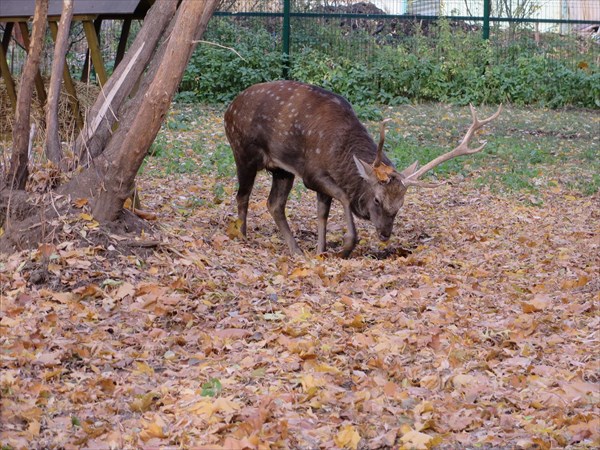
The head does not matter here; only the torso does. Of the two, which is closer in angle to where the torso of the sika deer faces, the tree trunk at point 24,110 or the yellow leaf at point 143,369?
the yellow leaf

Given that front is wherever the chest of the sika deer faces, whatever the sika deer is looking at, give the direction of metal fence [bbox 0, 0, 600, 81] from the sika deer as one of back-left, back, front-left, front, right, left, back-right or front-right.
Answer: back-left

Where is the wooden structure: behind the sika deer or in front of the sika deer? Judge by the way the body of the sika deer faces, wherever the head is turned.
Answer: behind

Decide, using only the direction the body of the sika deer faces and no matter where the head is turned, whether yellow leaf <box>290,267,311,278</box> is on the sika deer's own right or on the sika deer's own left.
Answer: on the sika deer's own right

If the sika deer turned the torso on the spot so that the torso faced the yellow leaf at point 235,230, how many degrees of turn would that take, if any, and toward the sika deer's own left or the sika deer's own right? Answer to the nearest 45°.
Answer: approximately 135° to the sika deer's own right

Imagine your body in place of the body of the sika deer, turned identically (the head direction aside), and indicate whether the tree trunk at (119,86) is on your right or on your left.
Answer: on your right

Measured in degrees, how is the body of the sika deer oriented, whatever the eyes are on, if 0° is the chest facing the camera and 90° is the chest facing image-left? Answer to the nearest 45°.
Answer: approximately 315°

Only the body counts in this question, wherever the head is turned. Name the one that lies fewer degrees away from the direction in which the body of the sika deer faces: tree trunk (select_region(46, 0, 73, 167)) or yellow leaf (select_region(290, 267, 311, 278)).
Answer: the yellow leaf

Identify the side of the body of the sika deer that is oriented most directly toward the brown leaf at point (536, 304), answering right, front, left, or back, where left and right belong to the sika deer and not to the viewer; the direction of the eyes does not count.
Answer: front

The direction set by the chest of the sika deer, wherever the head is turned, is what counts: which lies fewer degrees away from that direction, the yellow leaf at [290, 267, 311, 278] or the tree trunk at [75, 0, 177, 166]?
the yellow leaf

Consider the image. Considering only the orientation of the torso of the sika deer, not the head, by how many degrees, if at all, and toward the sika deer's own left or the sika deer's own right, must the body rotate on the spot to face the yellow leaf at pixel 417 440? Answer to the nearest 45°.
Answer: approximately 45° to the sika deer's own right
